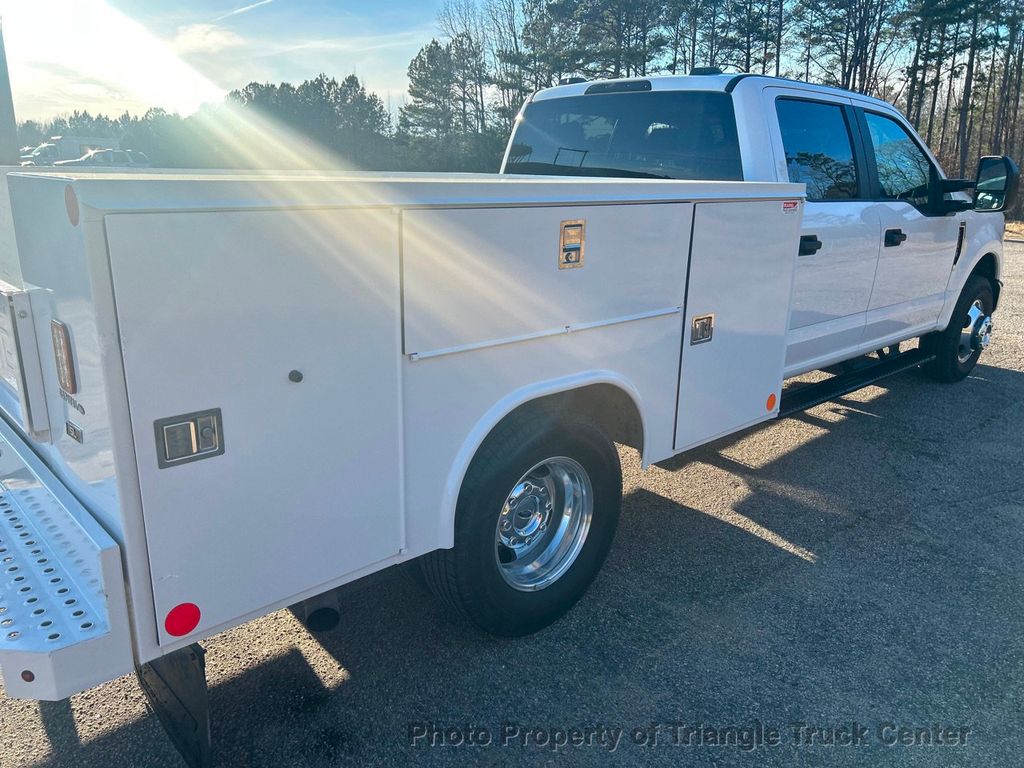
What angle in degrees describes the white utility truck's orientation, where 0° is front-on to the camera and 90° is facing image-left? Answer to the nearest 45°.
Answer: approximately 225°
